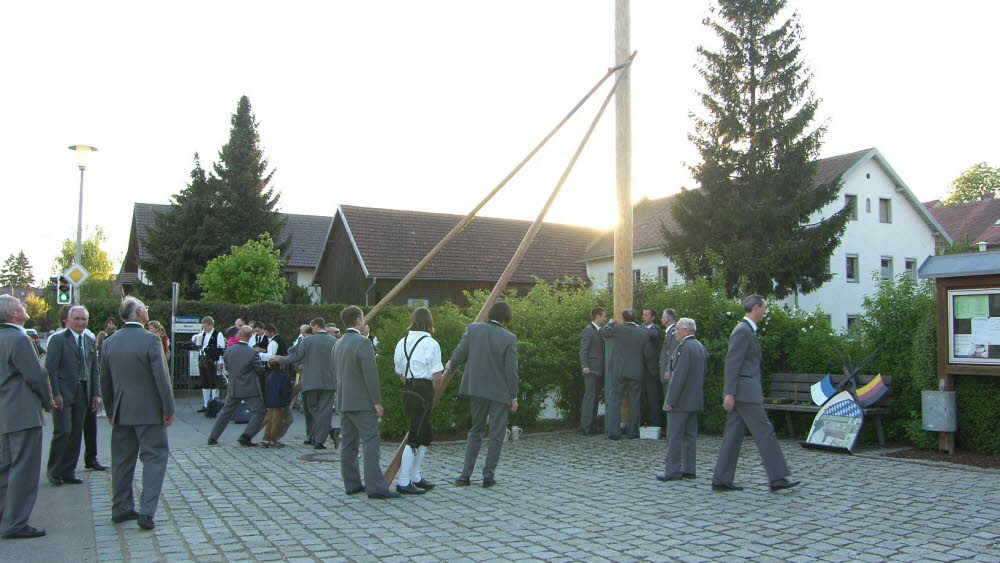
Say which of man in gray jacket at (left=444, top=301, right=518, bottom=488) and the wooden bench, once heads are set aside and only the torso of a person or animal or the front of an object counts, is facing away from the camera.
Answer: the man in gray jacket

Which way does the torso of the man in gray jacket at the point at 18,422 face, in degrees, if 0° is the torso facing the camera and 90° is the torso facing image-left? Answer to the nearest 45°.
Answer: approximately 270°

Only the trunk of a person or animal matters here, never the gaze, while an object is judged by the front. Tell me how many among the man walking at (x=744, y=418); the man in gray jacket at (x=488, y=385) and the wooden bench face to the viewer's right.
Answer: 1

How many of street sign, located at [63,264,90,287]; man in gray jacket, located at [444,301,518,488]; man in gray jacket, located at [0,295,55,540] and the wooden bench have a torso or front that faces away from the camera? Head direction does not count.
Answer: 1

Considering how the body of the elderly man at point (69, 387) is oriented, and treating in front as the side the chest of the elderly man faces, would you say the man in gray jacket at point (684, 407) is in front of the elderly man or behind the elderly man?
in front

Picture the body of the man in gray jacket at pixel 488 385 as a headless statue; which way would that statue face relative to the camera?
away from the camera

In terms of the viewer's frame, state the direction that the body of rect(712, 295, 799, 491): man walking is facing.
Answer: to the viewer's right

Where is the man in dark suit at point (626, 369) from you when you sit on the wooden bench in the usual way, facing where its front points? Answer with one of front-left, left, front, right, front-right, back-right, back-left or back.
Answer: right

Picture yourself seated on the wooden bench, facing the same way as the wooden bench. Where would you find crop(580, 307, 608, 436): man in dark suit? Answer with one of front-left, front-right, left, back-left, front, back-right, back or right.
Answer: right

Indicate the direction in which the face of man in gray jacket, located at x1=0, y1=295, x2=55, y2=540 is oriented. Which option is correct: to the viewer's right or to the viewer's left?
to the viewer's right

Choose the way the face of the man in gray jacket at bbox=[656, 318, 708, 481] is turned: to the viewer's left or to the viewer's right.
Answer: to the viewer's left

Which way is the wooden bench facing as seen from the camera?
toward the camera

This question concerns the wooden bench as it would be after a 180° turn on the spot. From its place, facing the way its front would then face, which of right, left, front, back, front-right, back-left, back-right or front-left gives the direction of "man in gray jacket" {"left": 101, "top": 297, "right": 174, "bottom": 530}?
back-left

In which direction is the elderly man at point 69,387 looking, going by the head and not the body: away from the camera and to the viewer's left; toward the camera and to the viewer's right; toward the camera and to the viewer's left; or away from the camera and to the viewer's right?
toward the camera and to the viewer's right

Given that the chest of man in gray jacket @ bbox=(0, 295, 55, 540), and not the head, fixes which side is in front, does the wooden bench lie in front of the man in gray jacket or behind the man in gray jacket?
in front

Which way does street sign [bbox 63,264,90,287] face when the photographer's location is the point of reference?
facing the viewer

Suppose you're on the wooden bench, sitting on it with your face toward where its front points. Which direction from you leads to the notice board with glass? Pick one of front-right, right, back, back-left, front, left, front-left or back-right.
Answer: front-left

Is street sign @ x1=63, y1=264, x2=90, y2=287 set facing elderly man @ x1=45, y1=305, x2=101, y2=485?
yes
